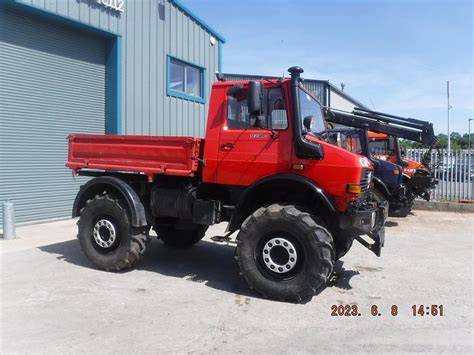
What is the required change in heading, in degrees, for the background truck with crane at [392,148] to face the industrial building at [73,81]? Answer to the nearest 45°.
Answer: approximately 135° to its right

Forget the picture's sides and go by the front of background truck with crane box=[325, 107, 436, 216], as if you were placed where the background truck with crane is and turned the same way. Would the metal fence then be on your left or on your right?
on your left

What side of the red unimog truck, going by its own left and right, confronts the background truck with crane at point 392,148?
left

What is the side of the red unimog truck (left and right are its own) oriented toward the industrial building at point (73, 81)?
back

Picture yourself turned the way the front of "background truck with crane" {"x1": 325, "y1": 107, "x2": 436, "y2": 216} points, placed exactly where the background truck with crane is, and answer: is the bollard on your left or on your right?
on your right

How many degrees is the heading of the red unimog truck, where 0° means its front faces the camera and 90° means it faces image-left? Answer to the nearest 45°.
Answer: approximately 315°

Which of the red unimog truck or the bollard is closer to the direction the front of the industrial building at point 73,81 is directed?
the red unimog truck

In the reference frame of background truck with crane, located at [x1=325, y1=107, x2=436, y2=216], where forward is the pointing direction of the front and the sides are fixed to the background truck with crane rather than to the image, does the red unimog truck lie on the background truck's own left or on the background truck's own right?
on the background truck's own right

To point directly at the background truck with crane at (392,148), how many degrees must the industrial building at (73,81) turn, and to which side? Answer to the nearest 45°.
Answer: approximately 45° to its left
